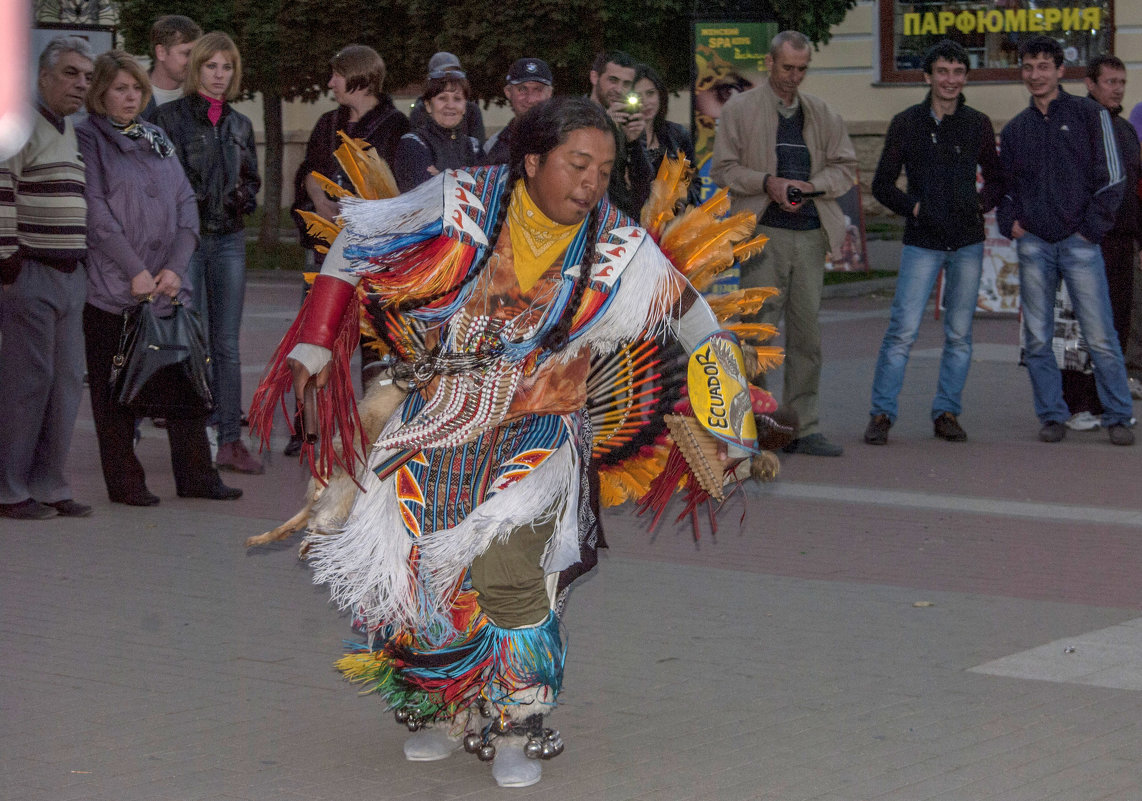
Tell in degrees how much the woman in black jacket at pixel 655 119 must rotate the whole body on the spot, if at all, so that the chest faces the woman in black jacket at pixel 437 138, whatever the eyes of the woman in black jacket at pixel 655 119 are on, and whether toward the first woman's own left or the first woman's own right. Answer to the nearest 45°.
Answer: approximately 90° to the first woman's own right

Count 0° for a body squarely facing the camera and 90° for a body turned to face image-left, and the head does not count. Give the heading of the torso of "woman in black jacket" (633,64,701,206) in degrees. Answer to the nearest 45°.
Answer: approximately 45°

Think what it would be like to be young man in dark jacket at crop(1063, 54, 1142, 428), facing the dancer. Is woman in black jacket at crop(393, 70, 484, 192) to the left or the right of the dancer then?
right

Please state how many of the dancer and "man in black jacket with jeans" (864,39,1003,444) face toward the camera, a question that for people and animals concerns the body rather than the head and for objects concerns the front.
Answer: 2
